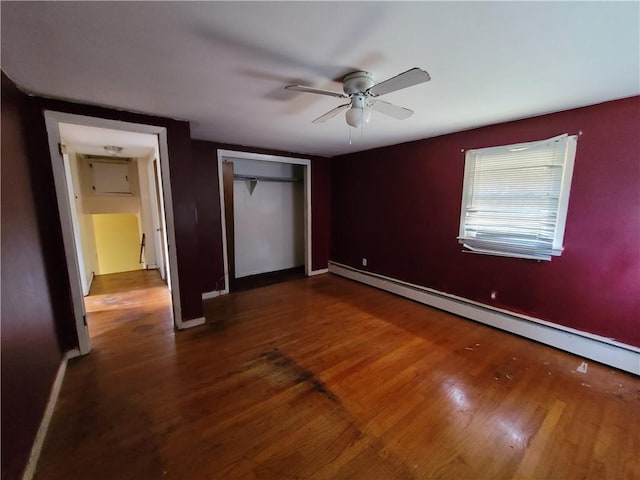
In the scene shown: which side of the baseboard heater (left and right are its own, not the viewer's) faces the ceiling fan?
front

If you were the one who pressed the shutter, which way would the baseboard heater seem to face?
facing the viewer and to the left of the viewer
